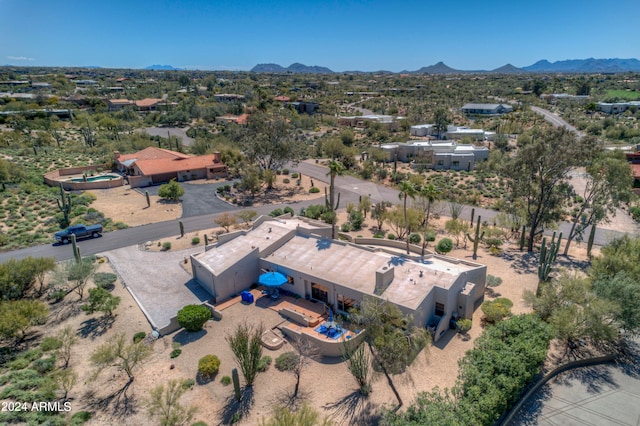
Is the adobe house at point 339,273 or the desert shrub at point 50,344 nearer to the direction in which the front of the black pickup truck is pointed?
the desert shrub

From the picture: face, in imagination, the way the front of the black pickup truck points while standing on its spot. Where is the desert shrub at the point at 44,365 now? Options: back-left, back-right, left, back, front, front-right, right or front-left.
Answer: front-left

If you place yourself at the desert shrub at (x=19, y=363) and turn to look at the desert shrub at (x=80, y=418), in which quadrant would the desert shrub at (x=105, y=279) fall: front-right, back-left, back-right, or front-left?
back-left

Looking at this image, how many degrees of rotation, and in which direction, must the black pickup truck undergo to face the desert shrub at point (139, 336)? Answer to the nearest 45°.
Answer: approximately 45° to its left

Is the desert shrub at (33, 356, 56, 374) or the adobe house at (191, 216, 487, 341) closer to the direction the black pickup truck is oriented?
the desert shrub

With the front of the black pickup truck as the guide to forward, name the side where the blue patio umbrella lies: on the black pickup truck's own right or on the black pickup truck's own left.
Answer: on the black pickup truck's own left

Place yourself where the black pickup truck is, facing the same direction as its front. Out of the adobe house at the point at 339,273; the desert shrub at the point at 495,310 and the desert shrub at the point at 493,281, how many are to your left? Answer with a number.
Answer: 3

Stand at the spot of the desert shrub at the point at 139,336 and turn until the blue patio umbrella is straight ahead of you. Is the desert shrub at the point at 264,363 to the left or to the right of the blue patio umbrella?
right

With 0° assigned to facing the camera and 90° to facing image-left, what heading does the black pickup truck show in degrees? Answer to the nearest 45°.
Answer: approximately 45°

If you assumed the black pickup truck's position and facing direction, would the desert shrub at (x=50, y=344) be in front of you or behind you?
in front

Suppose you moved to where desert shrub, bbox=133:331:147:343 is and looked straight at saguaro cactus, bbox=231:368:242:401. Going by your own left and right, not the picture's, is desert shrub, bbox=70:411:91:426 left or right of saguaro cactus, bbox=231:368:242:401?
right
